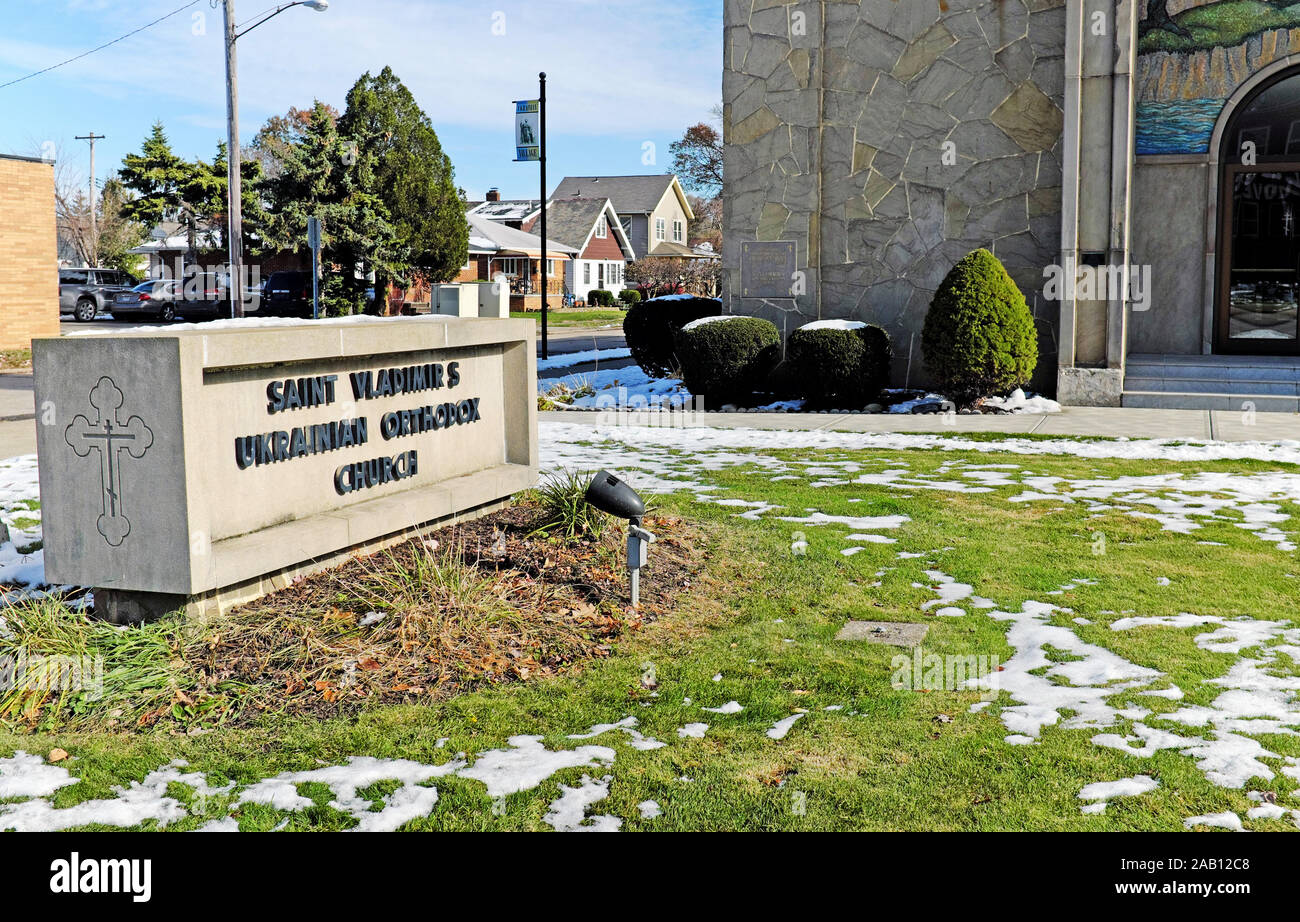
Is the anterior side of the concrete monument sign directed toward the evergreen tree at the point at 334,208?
no

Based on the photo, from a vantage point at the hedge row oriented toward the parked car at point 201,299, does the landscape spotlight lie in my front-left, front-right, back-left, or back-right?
back-left

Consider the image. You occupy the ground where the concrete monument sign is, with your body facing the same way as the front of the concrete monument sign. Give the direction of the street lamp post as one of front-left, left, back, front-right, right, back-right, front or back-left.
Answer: back-left

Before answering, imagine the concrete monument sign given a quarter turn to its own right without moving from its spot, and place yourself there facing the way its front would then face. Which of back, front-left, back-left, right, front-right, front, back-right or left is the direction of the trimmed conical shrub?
back

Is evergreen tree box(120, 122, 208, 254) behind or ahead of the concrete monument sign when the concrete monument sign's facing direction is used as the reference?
behind

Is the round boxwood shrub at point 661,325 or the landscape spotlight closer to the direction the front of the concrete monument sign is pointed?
the landscape spotlight

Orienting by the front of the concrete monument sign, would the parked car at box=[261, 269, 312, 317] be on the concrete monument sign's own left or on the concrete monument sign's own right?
on the concrete monument sign's own left

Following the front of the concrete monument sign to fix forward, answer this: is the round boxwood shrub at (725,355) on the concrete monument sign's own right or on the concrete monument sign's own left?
on the concrete monument sign's own left

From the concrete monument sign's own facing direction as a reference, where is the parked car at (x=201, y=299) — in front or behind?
behind

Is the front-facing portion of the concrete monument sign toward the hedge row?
no

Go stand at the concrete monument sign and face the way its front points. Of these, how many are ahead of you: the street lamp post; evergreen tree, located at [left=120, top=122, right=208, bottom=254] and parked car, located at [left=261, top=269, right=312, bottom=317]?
0

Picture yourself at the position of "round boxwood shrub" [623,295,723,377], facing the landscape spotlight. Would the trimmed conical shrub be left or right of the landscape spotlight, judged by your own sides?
left
